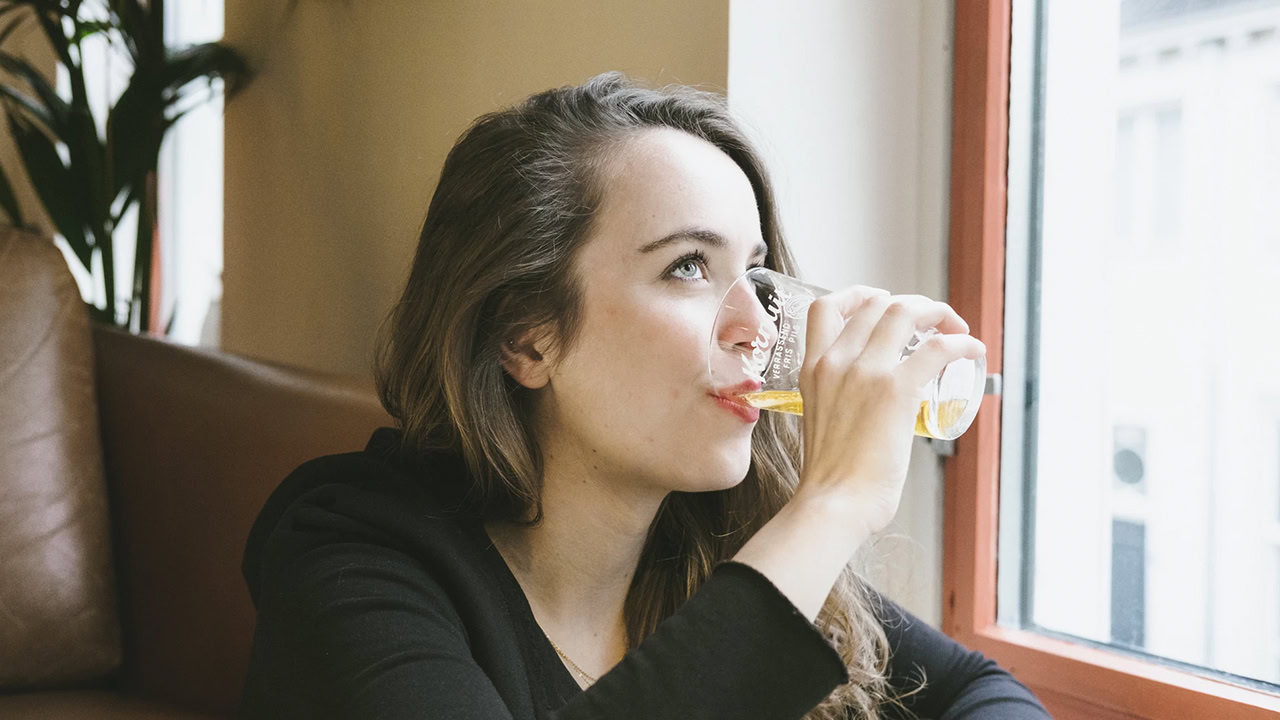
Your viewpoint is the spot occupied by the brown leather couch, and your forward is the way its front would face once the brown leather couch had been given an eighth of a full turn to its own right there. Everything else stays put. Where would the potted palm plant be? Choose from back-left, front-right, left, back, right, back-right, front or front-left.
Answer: back

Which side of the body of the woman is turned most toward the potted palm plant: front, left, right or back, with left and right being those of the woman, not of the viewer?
back

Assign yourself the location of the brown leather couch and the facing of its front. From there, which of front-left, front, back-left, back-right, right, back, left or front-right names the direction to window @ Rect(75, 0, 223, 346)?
back-left

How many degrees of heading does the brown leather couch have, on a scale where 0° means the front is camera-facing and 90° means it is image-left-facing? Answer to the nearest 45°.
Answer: approximately 315°

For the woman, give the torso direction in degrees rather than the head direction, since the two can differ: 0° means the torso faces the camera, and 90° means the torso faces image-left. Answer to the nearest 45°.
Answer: approximately 315°
